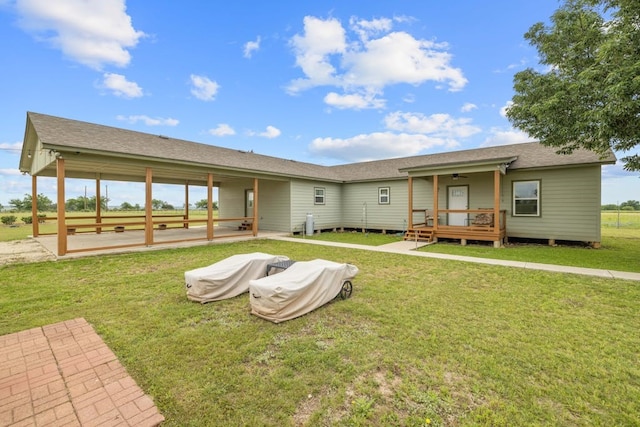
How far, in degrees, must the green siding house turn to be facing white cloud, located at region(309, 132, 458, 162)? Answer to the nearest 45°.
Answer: approximately 135° to its right

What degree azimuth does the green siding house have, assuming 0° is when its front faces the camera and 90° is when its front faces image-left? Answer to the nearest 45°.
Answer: approximately 45°

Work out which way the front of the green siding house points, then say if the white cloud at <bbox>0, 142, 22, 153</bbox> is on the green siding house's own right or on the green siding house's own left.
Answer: on the green siding house's own right

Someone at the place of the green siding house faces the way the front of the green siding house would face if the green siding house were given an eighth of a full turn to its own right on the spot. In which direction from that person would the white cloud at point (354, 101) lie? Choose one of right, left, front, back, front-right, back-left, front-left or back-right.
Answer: right

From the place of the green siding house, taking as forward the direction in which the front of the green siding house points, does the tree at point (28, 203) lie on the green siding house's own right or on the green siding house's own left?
on the green siding house's own right

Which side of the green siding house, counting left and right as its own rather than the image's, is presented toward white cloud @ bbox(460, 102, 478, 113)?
back

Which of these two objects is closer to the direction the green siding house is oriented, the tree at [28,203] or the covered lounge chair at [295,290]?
the covered lounge chair

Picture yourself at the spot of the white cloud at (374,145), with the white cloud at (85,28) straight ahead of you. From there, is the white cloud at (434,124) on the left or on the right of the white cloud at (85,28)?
left

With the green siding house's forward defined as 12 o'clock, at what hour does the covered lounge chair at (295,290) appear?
The covered lounge chair is roughly at 11 o'clock from the green siding house.
